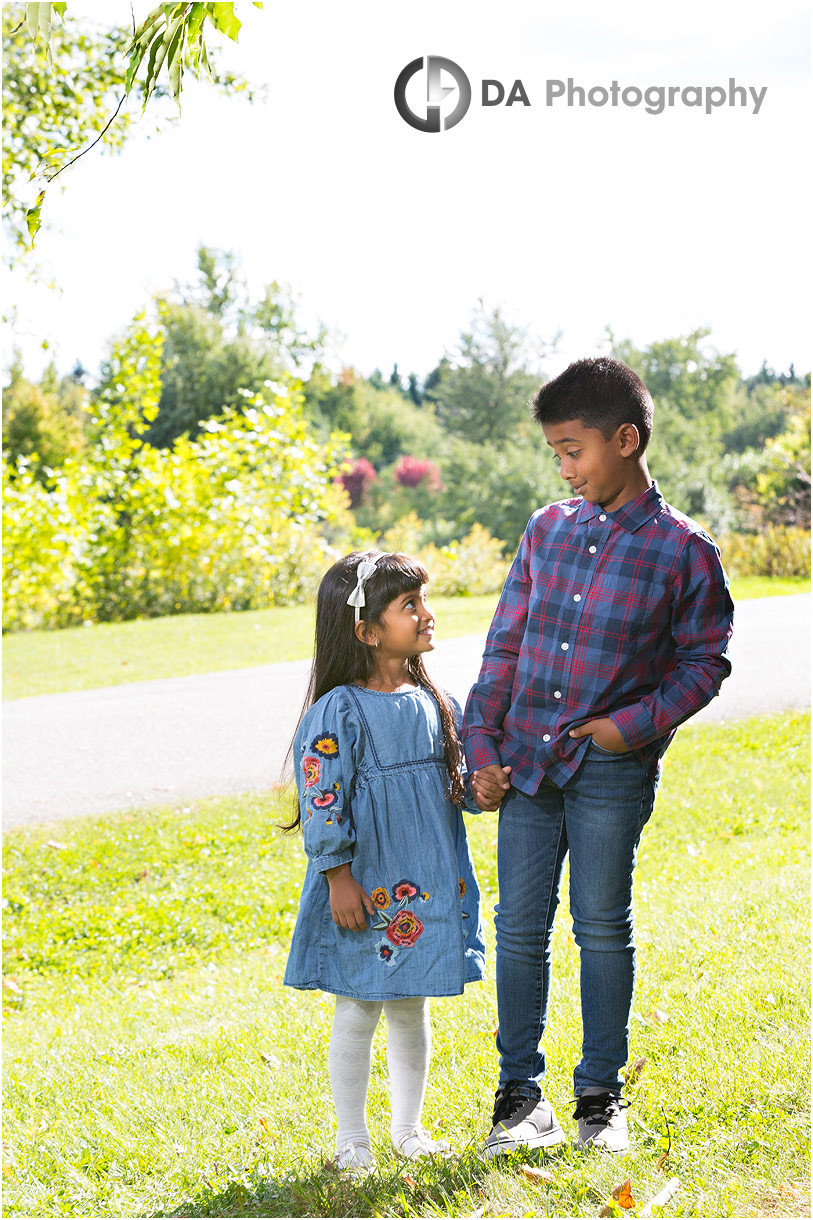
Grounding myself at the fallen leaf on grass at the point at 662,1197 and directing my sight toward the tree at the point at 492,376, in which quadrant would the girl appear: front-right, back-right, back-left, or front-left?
front-left

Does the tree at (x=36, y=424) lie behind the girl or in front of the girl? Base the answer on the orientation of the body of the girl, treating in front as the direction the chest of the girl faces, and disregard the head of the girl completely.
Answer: behind

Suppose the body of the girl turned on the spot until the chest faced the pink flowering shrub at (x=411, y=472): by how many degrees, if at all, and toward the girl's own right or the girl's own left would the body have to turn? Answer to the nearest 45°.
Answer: approximately 135° to the girl's own left

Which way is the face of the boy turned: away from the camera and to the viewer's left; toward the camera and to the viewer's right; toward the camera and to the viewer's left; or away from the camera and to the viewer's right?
toward the camera and to the viewer's left

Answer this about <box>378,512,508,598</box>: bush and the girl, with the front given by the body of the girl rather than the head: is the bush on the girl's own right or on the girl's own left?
on the girl's own left

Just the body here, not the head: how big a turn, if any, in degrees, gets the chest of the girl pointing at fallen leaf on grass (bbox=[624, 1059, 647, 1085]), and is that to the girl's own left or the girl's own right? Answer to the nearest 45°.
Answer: approximately 90° to the girl's own left

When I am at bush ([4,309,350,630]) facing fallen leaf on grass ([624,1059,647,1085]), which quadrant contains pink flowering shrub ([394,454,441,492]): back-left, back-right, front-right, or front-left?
back-left

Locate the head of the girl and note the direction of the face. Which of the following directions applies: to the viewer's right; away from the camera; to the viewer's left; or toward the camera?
to the viewer's right

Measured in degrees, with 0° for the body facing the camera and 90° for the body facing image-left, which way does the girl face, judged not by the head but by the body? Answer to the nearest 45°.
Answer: approximately 315°
